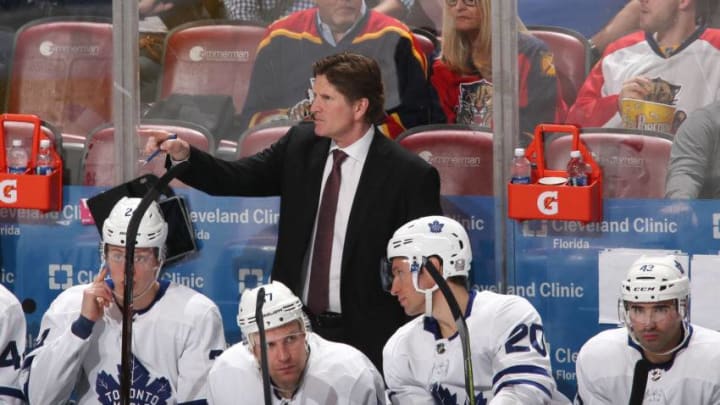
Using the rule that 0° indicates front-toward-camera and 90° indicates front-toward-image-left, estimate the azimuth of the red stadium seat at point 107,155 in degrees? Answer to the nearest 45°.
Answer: approximately 0°

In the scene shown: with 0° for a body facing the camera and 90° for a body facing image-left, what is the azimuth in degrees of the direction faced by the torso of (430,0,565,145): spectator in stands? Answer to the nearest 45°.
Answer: approximately 0°

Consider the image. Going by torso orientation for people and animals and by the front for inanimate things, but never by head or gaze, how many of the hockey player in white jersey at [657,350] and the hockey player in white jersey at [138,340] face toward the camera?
2

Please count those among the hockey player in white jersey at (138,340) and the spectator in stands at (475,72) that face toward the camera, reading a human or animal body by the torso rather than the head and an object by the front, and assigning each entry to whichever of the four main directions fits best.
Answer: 2

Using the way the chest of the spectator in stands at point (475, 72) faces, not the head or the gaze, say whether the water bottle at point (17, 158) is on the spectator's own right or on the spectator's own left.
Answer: on the spectator's own right

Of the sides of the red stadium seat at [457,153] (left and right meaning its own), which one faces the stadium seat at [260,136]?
right
